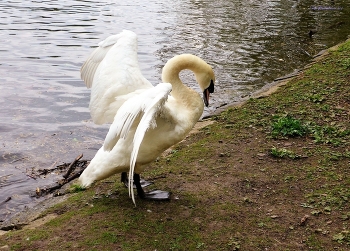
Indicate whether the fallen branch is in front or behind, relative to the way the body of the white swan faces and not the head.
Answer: behind

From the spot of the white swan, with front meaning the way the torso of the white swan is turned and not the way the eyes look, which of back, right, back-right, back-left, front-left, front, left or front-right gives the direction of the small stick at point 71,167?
back-left

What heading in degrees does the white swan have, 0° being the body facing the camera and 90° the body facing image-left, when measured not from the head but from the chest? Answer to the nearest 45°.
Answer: approximately 270°
